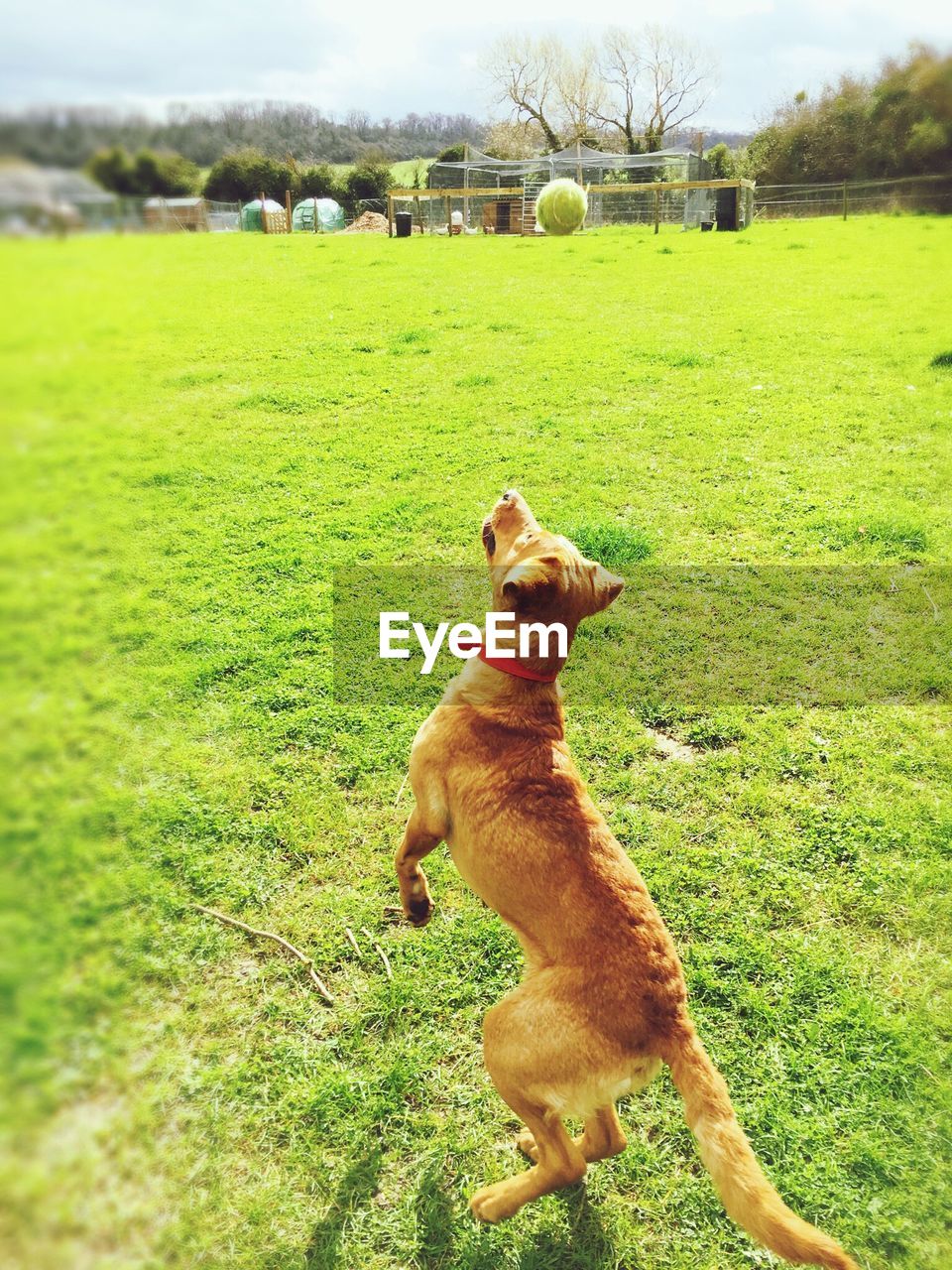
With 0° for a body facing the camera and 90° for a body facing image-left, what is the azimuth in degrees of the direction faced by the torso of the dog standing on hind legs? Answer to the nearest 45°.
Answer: approximately 135°

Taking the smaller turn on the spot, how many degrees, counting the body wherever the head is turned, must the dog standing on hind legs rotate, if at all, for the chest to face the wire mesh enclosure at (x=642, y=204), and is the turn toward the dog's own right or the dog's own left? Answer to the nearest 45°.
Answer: approximately 45° to the dog's own right

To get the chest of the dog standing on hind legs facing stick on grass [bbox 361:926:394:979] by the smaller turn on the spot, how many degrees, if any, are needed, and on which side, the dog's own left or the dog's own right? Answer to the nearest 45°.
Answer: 0° — it already faces it

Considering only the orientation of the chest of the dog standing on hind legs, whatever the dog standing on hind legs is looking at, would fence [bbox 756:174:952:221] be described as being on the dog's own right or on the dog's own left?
on the dog's own right
